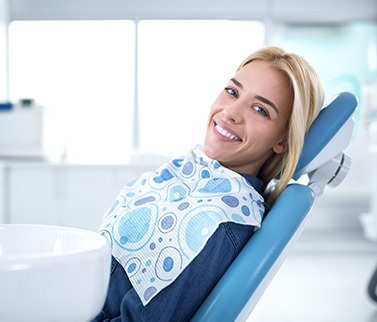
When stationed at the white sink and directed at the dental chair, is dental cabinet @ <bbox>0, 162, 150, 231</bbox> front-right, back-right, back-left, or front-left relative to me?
front-left

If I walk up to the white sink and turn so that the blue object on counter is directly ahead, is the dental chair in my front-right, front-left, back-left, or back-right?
front-right

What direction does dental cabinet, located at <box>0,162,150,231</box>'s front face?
toward the camera

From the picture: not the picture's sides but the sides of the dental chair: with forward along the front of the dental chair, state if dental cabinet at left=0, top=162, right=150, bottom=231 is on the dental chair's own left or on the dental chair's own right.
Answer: on the dental chair's own right

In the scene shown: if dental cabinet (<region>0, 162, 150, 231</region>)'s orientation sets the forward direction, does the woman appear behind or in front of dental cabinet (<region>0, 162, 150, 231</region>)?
in front

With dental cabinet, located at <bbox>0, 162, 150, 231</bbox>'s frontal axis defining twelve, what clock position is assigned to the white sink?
The white sink is roughly at 12 o'clock from the dental cabinet.

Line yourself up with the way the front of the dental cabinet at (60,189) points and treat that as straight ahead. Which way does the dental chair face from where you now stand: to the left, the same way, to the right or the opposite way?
to the right

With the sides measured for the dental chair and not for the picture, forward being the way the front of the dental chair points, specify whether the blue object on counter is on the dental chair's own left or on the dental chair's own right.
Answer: on the dental chair's own right

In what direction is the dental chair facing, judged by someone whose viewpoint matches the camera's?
facing to the left of the viewer
